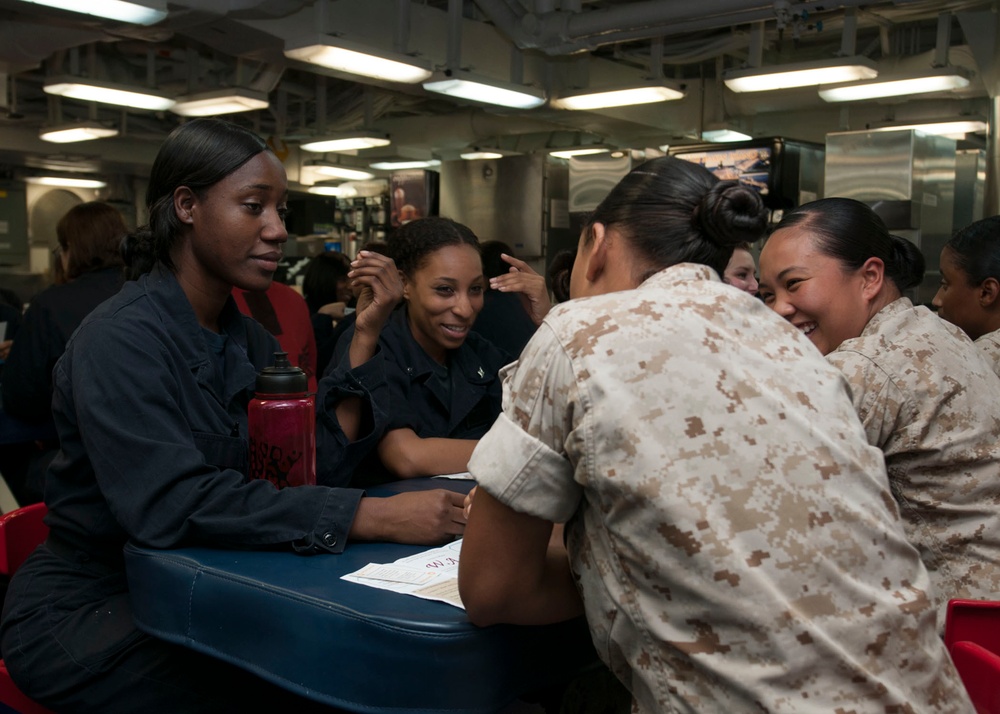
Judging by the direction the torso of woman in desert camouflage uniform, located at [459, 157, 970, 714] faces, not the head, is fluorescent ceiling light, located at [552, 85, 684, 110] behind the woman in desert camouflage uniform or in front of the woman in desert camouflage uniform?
in front

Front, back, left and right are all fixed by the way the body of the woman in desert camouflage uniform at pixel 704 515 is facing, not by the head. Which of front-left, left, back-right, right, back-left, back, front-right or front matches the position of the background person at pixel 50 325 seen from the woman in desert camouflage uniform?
front

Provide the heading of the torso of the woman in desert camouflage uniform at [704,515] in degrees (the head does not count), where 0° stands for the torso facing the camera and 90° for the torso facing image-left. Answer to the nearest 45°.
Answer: approximately 135°

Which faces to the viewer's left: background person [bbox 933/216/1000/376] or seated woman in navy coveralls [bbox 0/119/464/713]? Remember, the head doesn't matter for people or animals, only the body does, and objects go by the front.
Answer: the background person

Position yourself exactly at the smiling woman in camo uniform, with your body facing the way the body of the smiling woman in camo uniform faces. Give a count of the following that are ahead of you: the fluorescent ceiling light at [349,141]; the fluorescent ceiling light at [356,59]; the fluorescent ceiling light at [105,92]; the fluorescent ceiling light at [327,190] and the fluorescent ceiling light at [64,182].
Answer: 5

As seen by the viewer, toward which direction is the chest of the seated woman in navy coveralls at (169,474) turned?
to the viewer's right

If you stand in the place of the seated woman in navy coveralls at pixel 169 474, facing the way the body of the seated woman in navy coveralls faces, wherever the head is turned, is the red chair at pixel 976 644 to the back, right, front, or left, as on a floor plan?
front

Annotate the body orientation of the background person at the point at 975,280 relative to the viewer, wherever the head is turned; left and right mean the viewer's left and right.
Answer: facing to the left of the viewer

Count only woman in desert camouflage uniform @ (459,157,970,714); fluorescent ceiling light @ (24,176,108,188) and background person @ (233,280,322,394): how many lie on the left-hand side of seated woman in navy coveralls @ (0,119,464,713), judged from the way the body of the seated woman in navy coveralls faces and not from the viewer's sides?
2

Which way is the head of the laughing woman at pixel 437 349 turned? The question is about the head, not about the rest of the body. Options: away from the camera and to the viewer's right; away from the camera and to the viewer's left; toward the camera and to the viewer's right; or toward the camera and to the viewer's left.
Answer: toward the camera and to the viewer's right

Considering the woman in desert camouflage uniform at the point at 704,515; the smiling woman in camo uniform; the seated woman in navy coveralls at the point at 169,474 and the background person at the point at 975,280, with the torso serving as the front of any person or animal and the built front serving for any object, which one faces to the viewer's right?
the seated woman in navy coveralls

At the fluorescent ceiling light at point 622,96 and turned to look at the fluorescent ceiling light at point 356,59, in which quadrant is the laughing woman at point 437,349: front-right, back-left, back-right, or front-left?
front-left

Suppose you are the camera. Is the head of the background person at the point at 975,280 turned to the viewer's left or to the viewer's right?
to the viewer's left

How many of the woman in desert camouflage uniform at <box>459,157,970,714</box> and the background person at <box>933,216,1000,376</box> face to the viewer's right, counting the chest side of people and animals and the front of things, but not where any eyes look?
0

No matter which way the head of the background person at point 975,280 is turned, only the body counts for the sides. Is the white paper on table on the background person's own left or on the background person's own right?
on the background person's own left

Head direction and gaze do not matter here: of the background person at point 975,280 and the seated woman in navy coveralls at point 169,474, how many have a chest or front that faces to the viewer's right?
1

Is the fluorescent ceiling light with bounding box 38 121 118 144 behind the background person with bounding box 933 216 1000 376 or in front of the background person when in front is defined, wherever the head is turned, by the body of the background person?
in front

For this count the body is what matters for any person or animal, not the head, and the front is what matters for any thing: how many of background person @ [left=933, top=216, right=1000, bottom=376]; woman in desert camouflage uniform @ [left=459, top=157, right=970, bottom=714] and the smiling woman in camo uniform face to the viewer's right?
0

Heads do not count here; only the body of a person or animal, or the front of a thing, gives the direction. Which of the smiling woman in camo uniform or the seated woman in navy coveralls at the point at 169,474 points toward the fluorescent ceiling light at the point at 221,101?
the smiling woman in camo uniform
